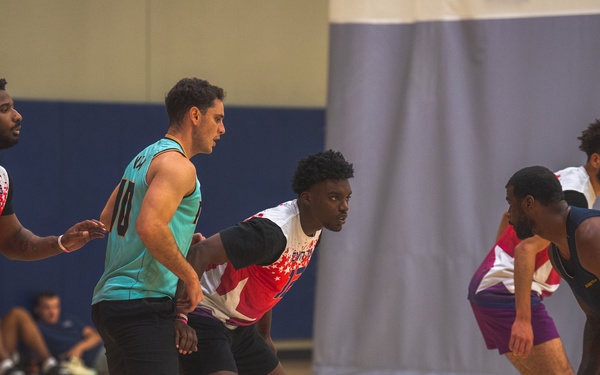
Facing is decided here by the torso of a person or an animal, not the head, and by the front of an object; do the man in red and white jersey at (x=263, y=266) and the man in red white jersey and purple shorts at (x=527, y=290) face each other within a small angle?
no

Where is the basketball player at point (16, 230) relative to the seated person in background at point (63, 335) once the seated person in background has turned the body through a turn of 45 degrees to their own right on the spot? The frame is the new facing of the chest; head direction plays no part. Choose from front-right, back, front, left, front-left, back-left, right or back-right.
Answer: front-left

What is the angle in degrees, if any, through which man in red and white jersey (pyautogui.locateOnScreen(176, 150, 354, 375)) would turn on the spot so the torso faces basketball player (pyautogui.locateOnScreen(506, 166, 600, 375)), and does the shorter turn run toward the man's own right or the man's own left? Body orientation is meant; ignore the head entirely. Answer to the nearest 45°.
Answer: approximately 45° to the man's own left

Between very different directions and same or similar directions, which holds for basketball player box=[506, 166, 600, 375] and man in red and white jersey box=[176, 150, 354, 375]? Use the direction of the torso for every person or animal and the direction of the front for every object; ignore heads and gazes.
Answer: very different directions

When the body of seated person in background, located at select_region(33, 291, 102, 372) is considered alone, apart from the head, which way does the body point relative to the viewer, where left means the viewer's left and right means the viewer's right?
facing the viewer

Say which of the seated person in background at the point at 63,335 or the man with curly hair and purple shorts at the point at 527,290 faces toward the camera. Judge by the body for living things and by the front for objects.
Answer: the seated person in background

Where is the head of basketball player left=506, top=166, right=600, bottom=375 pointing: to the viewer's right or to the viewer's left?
to the viewer's left

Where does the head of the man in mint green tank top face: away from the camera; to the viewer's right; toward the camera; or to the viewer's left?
to the viewer's right

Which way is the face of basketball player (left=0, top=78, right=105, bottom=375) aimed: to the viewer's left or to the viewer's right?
to the viewer's right

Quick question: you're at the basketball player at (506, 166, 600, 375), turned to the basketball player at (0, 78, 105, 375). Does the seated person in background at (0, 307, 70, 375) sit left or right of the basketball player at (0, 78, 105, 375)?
right

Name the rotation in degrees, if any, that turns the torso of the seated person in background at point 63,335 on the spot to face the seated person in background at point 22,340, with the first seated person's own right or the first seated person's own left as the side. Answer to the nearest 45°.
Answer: approximately 90° to the first seated person's own right

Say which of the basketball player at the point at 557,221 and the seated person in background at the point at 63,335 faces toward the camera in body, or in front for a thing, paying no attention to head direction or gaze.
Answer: the seated person in background

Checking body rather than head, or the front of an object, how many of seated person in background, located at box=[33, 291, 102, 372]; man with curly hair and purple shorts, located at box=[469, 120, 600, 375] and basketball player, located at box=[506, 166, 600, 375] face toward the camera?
1

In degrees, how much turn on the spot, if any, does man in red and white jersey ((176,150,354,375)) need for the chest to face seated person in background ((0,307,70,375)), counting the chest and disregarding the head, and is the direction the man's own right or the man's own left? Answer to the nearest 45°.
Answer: approximately 180°

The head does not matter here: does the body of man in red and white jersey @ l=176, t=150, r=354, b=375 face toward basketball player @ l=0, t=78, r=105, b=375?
no

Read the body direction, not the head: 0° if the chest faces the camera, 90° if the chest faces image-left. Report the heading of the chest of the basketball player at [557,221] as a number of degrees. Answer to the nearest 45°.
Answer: approximately 90°

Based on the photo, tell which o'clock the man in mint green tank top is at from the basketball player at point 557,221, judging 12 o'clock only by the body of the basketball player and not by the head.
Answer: The man in mint green tank top is roughly at 11 o'clock from the basketball player.
